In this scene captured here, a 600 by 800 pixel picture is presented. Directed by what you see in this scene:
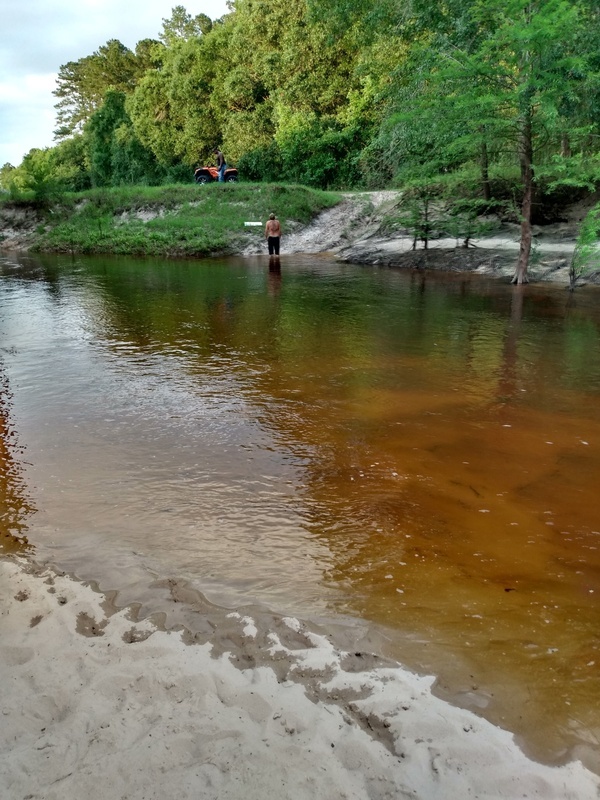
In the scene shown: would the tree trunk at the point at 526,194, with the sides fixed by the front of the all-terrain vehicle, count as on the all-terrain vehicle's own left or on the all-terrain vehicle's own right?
on the all-terrain vehicle's own left

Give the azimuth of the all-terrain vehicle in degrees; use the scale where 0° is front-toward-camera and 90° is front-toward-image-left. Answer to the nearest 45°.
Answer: approximately 90°

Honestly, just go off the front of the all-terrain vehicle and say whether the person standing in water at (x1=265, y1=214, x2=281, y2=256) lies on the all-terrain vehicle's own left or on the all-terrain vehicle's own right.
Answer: on the all-terrain vehicle's own left

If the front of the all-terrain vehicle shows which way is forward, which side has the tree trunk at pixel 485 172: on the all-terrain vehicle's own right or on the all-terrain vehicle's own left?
on the all-terrain vehicle's own left

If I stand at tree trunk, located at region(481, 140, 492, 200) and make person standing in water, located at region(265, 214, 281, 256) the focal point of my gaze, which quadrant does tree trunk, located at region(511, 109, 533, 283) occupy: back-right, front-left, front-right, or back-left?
front-left
